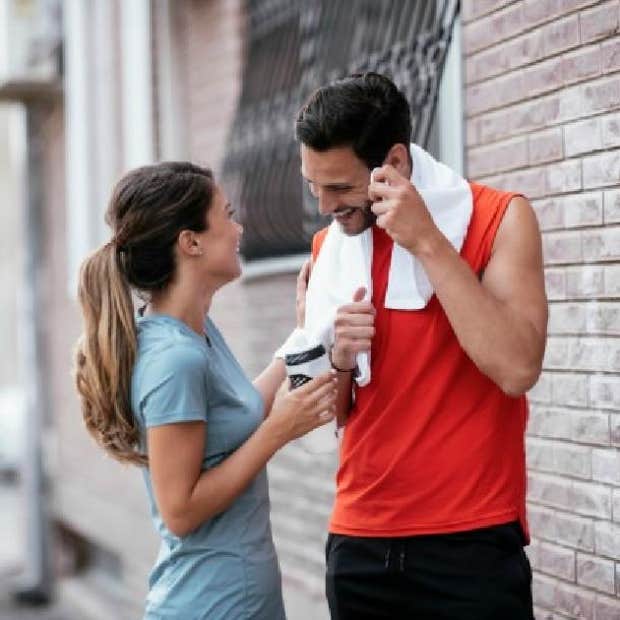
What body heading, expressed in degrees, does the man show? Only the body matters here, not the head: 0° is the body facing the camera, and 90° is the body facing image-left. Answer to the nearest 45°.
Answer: approximately 45°

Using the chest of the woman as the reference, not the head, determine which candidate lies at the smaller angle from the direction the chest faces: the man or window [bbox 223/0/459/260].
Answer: the man

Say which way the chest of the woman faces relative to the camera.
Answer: to the viewer's right

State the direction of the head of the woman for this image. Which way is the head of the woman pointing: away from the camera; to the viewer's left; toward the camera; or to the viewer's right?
to the viewer's right

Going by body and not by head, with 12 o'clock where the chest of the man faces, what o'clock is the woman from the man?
The woman is roughly at 2 o'clock from the man.

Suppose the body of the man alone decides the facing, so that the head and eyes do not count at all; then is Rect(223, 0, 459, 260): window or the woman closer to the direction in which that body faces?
the woman

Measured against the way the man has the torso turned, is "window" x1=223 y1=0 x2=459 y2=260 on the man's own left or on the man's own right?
on the man's own right

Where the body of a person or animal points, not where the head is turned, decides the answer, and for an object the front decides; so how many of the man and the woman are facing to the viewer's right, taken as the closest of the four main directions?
1

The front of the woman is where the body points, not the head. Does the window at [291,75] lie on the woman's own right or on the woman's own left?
on the woman's own left

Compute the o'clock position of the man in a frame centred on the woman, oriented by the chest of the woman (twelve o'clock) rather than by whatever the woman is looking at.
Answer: The man is roughly at 1 o'clock from the woman.

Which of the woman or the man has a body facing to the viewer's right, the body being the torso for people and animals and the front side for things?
the woman
